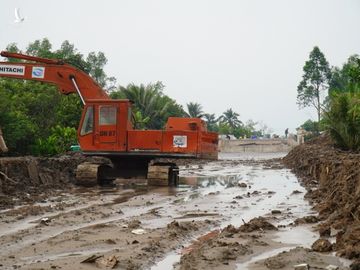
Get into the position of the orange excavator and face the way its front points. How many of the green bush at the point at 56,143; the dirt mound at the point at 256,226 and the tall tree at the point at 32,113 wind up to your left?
1

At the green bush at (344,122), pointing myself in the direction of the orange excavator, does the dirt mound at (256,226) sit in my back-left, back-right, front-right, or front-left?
front-left

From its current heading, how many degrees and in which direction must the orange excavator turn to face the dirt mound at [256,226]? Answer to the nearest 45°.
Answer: approximately 90° to its left

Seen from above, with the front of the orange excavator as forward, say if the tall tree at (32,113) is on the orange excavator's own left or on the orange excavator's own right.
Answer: on the orange excavator's own right

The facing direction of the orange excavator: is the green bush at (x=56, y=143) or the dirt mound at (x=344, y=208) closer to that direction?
the green bush

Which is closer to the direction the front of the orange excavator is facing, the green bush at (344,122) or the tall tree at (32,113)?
the tall tree

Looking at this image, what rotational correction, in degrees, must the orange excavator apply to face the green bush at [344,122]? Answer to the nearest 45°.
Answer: approximately 180°

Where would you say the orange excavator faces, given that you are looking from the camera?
facing to the left of the viewer
